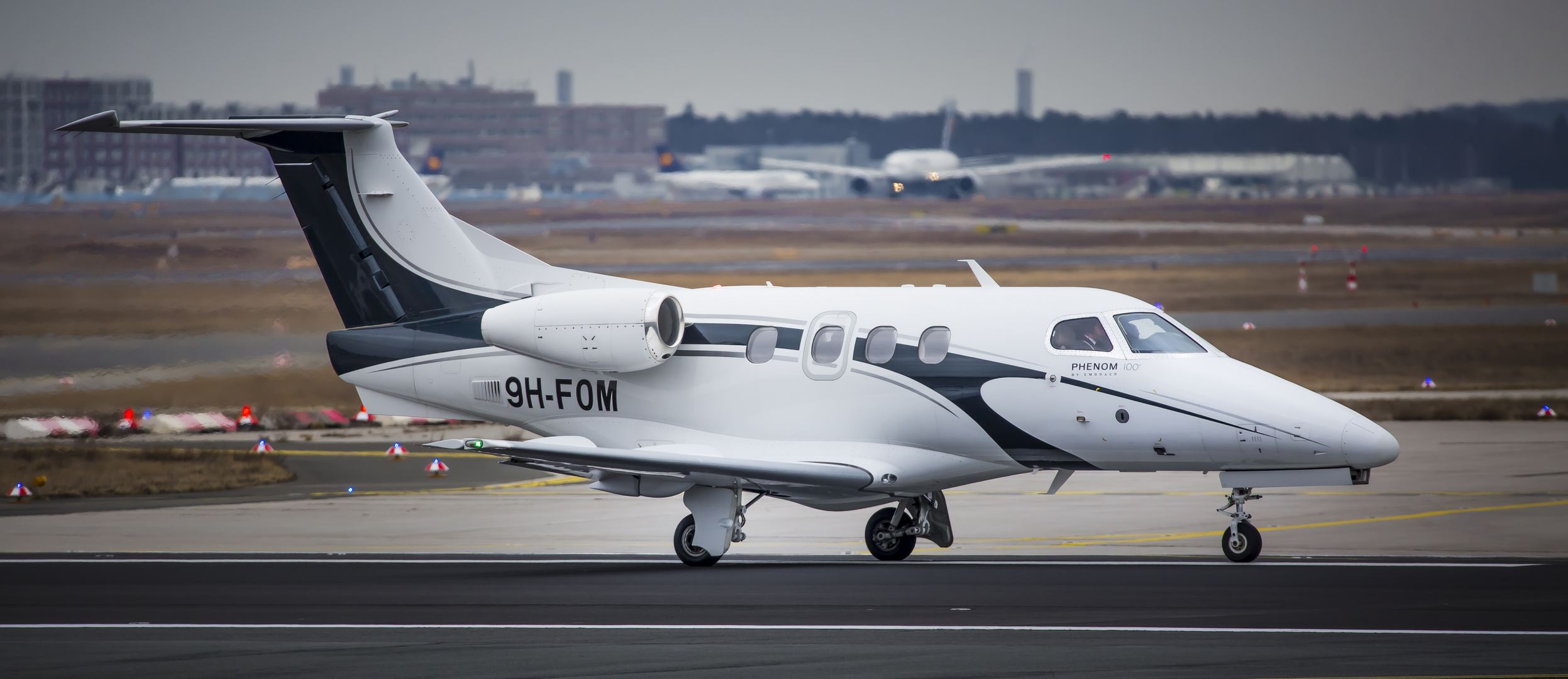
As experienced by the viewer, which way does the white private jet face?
facing the viewer and to the right of the viewer

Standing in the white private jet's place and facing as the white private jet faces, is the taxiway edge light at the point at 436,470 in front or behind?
behind
